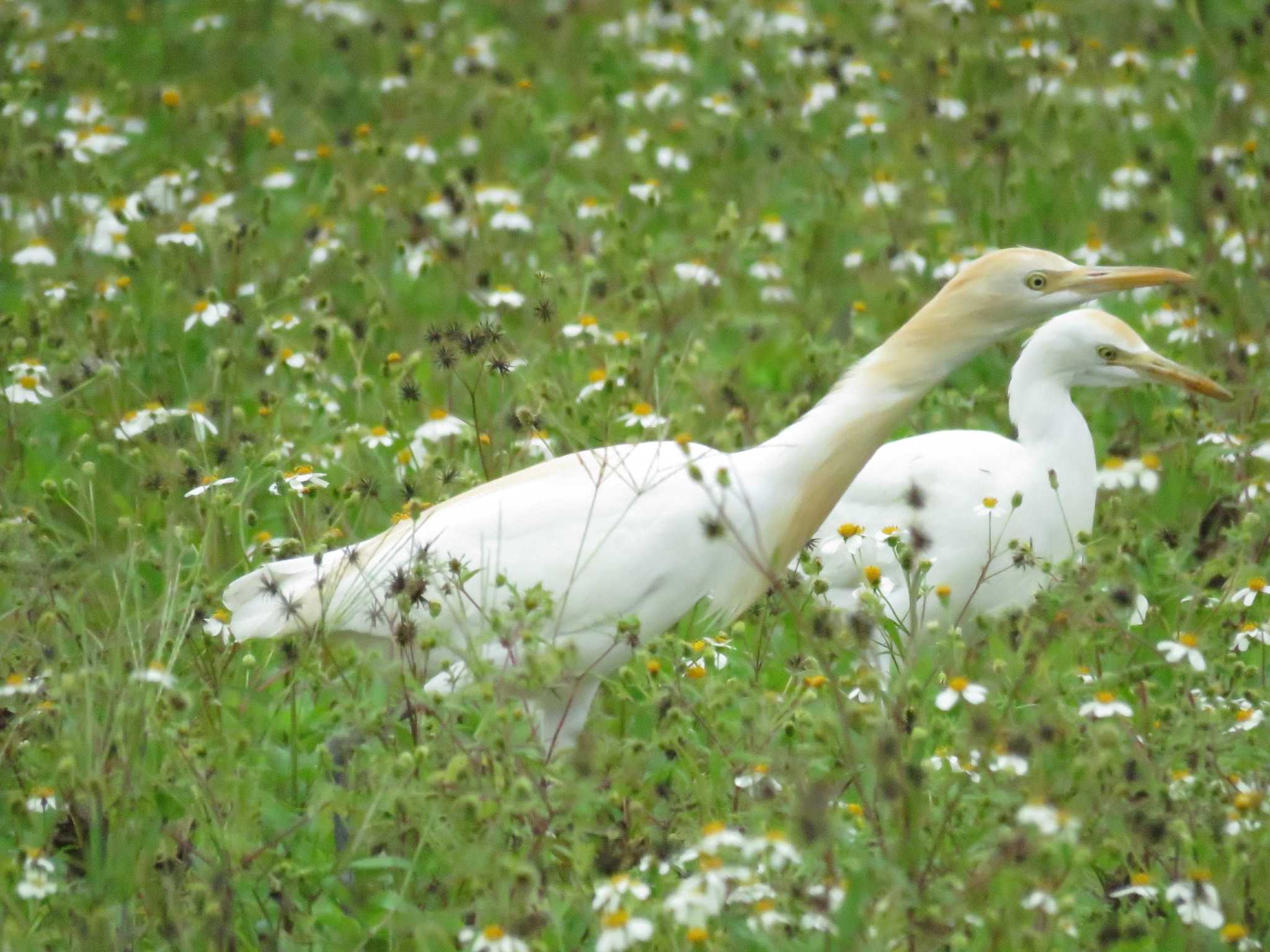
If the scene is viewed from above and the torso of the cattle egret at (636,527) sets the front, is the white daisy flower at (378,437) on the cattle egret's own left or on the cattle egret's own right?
on the cattle egret's own left

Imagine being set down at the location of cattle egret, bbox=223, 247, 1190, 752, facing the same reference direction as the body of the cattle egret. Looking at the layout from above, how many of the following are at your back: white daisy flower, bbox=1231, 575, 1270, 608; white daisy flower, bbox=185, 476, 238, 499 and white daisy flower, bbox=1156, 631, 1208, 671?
1

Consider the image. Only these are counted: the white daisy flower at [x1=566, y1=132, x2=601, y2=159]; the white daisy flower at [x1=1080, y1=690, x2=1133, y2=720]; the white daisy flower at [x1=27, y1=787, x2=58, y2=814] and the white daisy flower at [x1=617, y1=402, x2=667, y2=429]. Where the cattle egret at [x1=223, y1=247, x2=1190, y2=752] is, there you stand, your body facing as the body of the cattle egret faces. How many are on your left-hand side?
2

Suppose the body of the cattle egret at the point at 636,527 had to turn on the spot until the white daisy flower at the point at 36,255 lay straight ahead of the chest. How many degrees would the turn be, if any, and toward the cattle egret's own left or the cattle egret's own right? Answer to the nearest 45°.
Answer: approximately 135° to the cattle egret's own left

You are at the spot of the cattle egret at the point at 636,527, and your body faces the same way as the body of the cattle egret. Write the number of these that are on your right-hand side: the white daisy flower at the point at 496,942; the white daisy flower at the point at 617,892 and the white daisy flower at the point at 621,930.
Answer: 3

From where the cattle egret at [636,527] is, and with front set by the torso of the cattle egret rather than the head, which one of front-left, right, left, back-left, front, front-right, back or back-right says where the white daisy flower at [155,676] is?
back-right

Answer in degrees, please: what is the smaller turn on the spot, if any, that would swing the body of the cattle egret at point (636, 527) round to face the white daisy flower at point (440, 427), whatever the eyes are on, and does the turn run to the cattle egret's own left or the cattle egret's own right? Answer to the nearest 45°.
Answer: approximately 135° to the cattle egret's own left

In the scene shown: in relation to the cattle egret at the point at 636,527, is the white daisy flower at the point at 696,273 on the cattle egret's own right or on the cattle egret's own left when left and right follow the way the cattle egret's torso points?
on the cattle egret's own left

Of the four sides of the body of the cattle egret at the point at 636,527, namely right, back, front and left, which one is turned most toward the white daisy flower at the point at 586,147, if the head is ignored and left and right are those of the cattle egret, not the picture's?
left

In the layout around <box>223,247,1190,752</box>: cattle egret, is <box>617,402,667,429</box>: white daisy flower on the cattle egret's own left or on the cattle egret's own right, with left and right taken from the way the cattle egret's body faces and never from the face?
on the cattle egret's own left

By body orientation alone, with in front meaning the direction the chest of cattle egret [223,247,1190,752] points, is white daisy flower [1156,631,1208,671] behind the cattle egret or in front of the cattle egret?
in front

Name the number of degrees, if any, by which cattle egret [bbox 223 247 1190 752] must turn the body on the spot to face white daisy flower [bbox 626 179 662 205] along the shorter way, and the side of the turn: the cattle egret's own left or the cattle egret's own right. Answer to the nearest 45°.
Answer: approximately 90° to the cattle egret's own left

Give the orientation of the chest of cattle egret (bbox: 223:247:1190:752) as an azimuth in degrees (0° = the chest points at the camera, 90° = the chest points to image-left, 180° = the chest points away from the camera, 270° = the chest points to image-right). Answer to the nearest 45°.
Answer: approximately 270°

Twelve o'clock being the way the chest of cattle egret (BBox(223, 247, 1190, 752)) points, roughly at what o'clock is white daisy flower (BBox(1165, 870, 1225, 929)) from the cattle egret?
The white daisy flower is roughly at 2 o'clock from the cattle egret.

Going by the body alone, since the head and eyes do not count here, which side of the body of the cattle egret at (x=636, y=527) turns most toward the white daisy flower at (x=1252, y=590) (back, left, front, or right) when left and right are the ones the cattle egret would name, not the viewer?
front

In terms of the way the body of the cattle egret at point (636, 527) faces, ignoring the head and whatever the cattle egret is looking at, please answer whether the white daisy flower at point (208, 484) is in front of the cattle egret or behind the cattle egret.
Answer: behind

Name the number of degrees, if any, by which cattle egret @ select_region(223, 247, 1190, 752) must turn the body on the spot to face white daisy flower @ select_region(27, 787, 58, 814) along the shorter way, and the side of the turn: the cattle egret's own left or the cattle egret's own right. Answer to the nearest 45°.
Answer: approximately 135° to the cattle egret's own right
